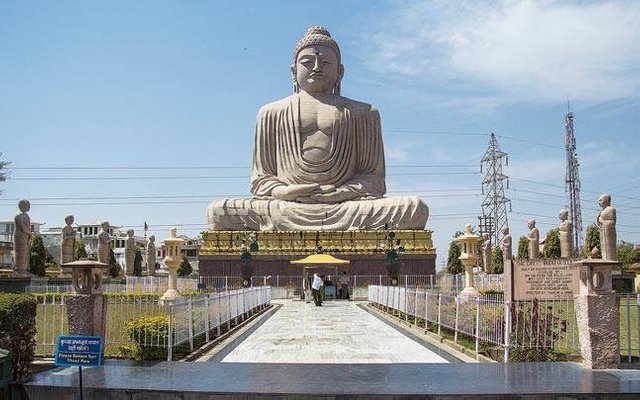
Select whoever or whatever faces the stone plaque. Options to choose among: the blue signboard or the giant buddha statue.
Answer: the giant buddha statue

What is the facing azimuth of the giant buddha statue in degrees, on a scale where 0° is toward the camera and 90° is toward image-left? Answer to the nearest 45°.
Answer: approximately 0°

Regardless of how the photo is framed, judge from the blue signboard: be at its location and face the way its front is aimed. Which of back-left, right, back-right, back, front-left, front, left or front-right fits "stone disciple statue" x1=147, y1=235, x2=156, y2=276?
back

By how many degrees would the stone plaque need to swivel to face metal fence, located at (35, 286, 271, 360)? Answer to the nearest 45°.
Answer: approximately 90° to its right

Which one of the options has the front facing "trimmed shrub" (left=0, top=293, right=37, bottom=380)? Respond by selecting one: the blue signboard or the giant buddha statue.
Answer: the giant buddha statue

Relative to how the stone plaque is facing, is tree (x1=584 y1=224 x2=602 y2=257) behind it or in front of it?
behind

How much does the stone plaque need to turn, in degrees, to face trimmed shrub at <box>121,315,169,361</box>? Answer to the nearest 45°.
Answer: approximately 45° to its right

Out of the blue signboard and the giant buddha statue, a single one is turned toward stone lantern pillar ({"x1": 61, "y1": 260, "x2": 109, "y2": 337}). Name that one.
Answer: the giant buddha statue

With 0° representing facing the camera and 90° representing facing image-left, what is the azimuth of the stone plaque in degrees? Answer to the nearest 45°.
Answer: approximately 0°

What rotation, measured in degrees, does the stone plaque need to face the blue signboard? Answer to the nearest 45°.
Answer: approximately 45° to its right

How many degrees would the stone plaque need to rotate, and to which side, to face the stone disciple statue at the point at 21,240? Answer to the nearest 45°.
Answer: approximately 135° to its right

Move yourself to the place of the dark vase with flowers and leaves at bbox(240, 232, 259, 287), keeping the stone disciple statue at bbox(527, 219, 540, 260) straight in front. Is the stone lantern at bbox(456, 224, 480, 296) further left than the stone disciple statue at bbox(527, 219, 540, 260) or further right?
right
